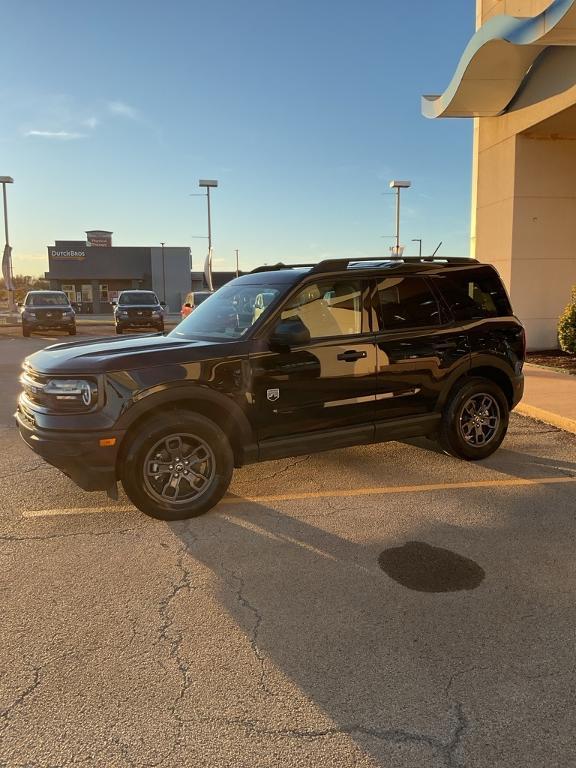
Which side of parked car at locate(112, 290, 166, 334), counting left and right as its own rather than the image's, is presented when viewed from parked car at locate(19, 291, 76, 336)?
right

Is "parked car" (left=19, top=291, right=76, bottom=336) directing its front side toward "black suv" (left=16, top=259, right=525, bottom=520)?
yes

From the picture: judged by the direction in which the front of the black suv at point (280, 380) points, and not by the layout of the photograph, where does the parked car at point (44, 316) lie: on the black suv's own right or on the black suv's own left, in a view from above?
on the black suv's own right

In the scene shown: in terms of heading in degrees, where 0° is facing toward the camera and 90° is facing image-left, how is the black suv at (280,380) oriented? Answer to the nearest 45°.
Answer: approximately 45°

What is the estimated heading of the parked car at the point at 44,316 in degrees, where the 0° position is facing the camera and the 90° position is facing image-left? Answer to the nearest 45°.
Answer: approximately 0°

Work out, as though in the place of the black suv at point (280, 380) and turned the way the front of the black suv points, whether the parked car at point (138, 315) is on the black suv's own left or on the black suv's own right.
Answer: on the black suv's own right

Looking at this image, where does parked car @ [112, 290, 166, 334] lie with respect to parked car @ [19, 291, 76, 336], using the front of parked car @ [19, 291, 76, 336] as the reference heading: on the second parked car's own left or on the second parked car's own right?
on the second parked car's own left

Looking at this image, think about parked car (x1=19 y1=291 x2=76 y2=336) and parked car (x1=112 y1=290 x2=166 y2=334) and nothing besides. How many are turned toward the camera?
2

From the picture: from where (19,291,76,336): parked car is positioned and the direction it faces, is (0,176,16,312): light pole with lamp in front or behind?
behind

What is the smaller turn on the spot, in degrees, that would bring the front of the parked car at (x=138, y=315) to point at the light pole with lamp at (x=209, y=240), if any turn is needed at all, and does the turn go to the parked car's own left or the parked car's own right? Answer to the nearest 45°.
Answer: approximately 180°

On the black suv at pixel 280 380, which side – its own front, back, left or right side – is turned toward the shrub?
back
